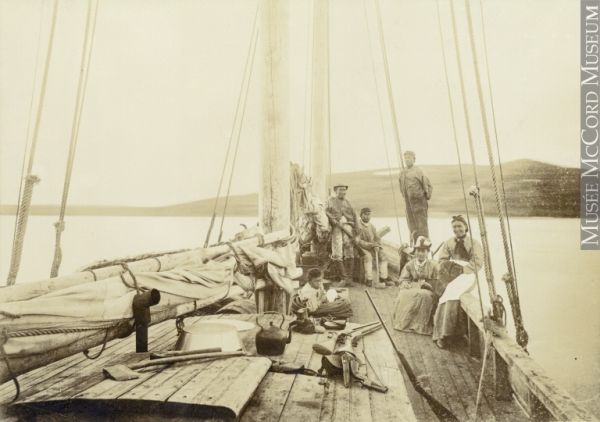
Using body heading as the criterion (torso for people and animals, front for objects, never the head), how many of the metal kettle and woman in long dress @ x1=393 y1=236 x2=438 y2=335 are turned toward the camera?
1

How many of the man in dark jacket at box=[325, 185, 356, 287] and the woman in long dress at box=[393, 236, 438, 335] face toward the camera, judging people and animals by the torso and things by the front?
2

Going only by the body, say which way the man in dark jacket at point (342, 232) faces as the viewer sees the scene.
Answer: toward the camera

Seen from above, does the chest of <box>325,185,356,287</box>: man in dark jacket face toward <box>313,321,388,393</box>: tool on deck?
yes

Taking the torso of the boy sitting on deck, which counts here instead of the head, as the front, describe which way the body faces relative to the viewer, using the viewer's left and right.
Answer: facing the viewer and to the right of the viewer

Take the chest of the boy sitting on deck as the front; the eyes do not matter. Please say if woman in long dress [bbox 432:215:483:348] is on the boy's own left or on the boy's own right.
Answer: on the boy's own left

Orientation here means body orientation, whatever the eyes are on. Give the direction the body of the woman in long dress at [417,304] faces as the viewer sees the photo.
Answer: toward the camera
